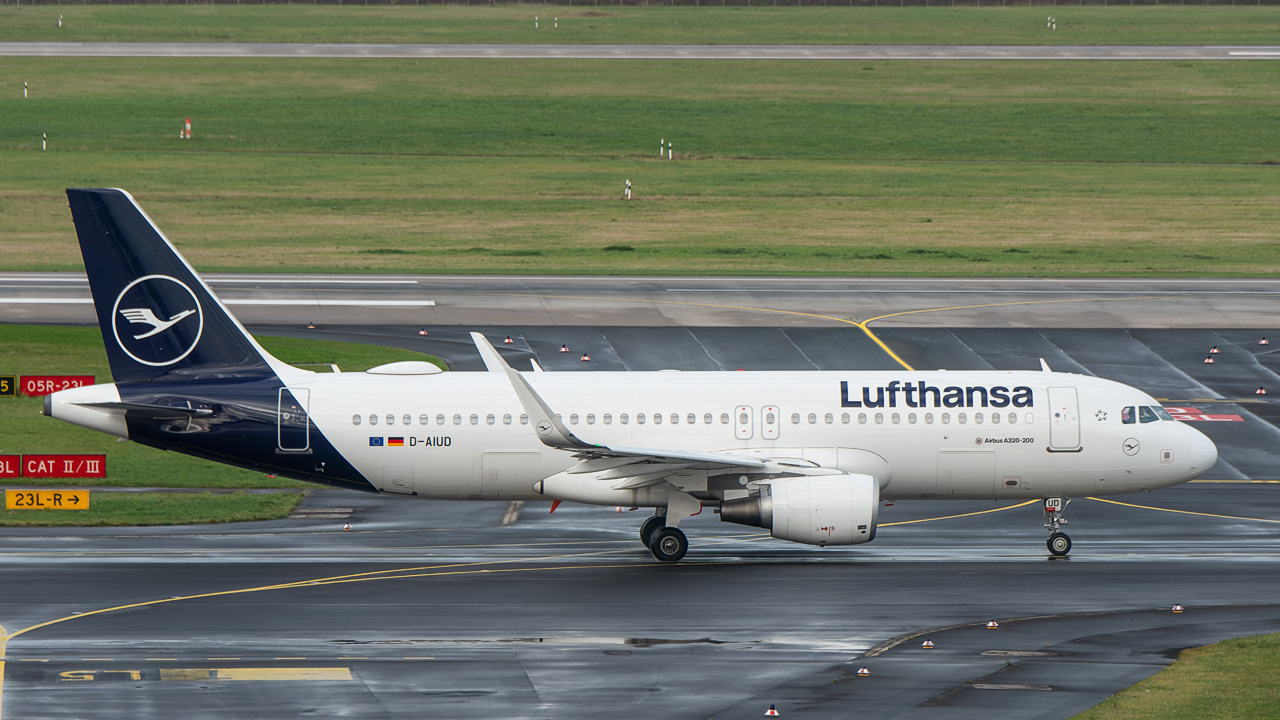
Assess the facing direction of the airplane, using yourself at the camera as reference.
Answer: facing to the right of the viewer

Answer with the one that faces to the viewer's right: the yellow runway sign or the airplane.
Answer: the airplane

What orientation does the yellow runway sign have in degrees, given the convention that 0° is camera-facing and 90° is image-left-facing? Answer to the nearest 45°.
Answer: approximately 0°

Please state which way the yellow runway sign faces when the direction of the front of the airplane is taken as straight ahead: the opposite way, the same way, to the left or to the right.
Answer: to the right

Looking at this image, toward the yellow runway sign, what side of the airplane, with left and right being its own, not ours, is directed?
back

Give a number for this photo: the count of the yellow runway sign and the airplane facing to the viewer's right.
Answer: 1

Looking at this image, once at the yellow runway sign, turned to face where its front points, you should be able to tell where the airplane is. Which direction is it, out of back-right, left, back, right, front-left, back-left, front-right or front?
front-left
